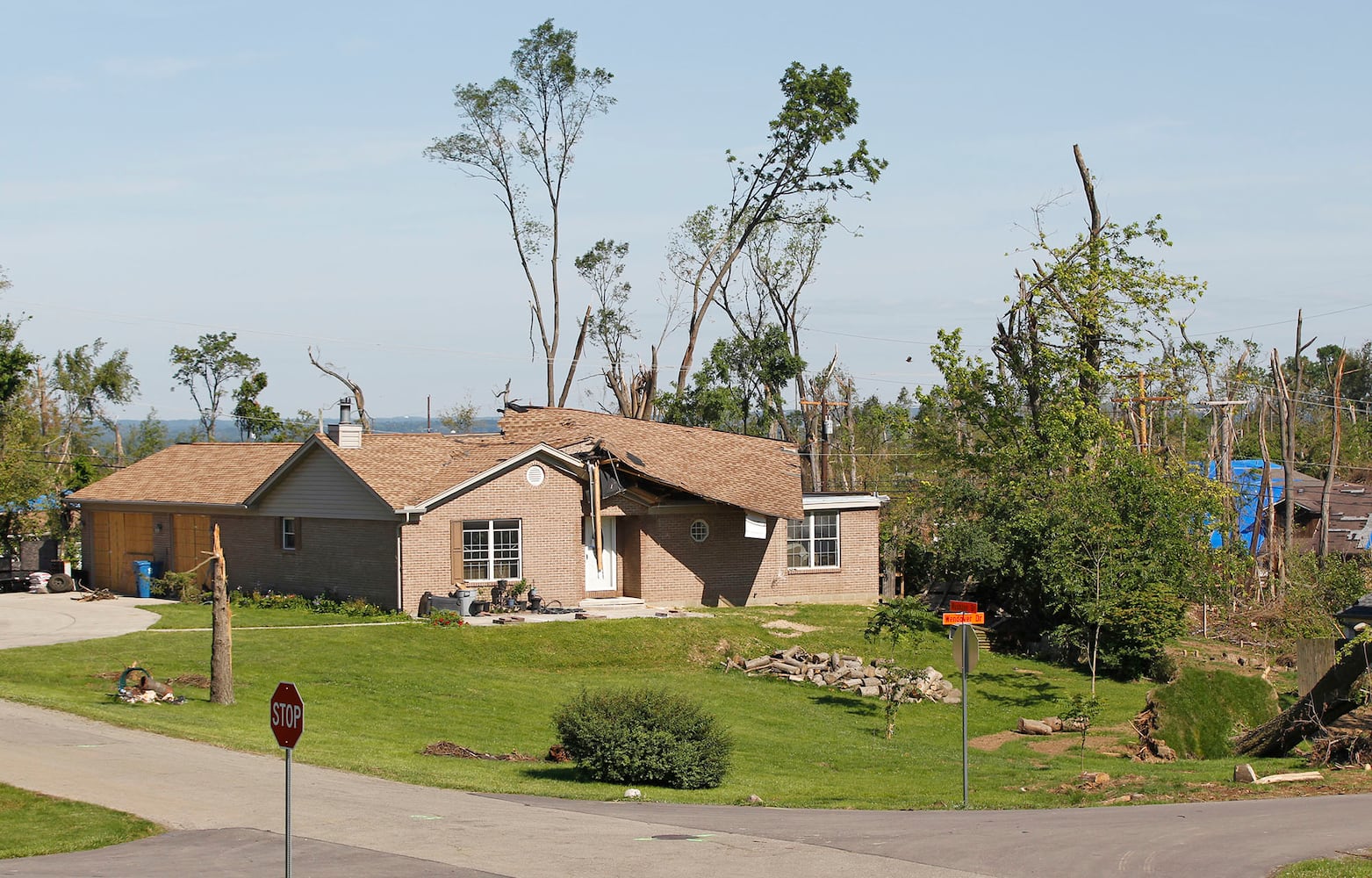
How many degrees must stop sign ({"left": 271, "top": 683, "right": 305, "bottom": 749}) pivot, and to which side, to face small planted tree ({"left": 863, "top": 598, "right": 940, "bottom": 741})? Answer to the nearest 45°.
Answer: approximately 180°

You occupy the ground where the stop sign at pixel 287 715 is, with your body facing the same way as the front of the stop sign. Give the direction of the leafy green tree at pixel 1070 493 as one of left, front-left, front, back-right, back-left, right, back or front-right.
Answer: back

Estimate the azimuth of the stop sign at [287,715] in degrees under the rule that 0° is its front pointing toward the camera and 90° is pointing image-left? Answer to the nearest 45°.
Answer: approximately 45°

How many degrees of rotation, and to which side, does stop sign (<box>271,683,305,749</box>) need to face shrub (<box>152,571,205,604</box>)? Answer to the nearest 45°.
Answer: approximately 135° to its right

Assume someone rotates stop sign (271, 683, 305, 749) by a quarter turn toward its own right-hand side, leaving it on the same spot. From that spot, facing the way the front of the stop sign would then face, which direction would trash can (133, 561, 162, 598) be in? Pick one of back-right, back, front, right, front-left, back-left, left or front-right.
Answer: front-right

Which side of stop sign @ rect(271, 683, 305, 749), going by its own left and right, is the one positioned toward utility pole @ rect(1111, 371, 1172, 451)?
back

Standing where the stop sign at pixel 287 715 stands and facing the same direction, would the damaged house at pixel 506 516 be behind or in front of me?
behind

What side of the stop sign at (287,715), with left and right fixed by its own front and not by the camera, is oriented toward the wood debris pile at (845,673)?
back

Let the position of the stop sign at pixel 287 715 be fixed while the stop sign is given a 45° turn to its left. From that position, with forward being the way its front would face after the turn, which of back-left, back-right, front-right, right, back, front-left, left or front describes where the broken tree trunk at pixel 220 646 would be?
back

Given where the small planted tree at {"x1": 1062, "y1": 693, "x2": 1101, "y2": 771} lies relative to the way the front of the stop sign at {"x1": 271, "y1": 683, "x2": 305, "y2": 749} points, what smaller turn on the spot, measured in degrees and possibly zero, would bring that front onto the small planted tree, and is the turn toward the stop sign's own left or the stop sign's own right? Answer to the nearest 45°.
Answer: approximately 180°

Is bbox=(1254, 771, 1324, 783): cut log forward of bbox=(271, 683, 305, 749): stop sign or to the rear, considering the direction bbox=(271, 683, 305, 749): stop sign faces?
to the rear
